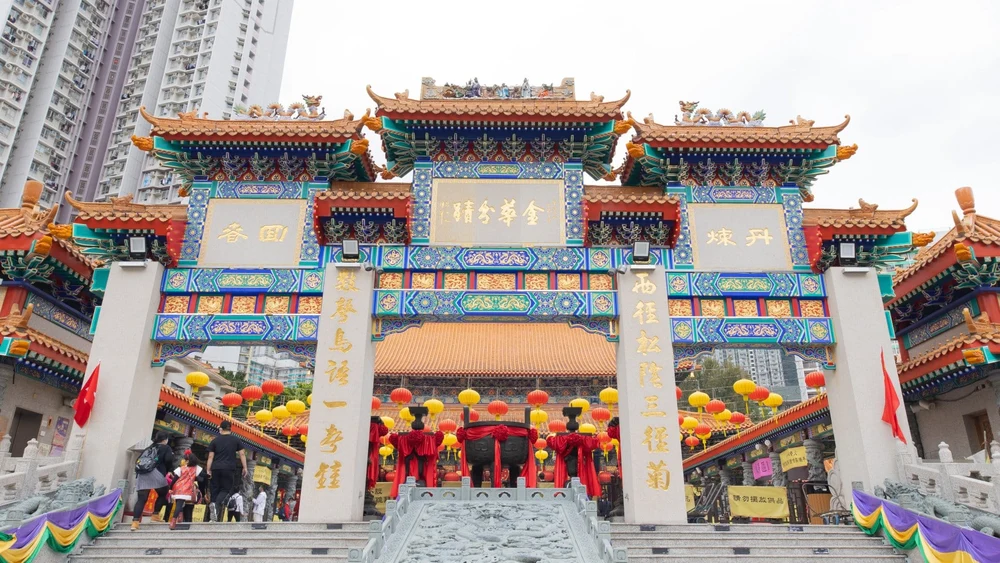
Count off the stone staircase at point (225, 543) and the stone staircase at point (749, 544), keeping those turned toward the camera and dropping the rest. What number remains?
2

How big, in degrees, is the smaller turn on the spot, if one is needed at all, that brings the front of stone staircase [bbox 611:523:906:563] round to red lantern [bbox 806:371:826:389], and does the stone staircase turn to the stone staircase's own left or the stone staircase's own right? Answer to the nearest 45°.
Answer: approximately 180°

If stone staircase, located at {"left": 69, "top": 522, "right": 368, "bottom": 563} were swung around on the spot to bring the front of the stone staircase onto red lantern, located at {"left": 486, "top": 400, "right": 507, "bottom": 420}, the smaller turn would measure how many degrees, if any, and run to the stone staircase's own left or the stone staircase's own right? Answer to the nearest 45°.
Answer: approximately 135° to the stone staircase's own left

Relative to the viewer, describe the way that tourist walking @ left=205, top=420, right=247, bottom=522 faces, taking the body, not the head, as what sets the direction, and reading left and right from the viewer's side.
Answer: facing away from the viewer

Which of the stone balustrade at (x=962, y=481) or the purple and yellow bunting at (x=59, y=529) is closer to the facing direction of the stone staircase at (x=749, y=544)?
the purple and yellow bunting

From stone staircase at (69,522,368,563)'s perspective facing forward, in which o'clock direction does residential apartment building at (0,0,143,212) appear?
The residential apartment building is roughly at 5 o'clock from the stone staircase.

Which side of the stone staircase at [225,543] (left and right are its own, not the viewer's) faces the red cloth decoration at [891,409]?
left

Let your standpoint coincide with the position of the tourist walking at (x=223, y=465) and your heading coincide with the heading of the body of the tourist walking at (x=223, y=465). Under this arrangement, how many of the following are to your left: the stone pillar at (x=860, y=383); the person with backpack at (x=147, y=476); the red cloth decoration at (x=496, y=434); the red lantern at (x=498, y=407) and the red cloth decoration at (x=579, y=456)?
1

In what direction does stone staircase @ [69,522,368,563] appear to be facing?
toward the camera

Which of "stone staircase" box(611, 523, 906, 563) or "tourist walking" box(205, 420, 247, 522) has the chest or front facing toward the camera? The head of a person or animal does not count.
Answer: the stone staircase

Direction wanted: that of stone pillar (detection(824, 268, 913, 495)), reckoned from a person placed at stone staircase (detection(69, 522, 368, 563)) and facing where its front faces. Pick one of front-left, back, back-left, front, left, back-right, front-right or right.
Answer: left

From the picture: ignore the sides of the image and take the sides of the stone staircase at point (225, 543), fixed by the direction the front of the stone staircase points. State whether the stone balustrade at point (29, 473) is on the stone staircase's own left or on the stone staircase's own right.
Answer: on the stone staircase's own right

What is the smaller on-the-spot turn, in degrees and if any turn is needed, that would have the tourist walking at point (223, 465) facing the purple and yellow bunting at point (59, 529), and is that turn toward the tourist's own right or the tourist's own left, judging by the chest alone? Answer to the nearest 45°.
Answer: approximately 135° to the tourist's own left

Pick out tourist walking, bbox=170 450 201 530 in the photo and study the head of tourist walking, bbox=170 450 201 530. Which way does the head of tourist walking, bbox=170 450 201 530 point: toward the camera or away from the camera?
away from the camera

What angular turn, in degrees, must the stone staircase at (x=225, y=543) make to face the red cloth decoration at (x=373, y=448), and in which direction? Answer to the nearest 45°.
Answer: approximately 135° to its left

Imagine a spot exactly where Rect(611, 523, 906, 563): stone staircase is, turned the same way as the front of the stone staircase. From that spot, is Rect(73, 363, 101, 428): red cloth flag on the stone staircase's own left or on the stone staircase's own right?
on the stone staircase's own right

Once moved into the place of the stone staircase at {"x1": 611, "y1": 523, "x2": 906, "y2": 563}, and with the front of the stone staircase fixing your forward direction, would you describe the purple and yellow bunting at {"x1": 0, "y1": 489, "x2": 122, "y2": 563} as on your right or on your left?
on your right

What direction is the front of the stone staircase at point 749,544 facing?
toward the camera
